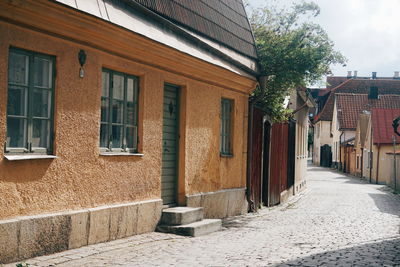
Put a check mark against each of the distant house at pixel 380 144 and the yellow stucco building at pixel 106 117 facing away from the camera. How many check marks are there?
0

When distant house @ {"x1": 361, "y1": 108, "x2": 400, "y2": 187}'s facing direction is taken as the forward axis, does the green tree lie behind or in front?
in front

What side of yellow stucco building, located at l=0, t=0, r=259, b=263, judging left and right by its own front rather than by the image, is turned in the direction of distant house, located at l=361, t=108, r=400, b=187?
left

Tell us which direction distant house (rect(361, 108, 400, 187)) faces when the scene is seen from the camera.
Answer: facing the viewer and to the left of the viewer

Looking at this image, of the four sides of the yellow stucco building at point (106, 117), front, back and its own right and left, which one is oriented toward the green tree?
left

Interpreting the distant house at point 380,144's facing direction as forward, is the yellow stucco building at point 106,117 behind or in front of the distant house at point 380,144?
in front

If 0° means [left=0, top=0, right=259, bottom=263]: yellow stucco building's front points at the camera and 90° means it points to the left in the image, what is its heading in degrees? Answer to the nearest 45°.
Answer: approximately 315°
